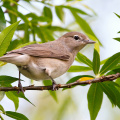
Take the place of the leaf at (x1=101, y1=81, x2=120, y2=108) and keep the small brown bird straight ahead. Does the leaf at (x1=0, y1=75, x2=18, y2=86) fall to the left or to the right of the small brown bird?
left

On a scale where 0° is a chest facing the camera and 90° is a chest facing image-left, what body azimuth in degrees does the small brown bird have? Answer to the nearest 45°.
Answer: approximately 270°

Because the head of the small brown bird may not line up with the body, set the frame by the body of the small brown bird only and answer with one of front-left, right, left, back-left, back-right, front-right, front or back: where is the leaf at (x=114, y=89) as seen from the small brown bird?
front-right

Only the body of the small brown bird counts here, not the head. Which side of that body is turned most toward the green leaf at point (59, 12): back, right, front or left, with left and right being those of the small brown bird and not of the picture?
left

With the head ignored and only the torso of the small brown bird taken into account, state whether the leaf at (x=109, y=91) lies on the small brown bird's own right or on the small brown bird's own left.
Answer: on the small brown bird's own right

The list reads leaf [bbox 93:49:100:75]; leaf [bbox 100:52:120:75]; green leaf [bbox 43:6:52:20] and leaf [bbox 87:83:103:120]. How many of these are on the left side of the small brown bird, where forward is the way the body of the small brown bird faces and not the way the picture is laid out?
1

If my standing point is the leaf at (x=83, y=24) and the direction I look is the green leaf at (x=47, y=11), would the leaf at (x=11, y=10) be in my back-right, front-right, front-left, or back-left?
front-left

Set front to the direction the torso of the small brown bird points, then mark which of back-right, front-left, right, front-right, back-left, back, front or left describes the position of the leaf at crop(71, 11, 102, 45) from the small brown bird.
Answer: front-left

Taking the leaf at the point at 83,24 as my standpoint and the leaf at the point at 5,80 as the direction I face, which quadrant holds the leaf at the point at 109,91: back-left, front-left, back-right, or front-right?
front-left

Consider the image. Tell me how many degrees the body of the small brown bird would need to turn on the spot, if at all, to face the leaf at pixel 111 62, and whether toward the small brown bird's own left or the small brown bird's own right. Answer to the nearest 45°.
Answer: approximately 45° to the small brown bird's own right

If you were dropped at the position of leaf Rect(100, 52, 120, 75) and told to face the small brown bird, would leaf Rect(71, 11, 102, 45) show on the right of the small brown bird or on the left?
right

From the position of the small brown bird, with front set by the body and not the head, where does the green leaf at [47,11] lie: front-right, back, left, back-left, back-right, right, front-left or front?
left
